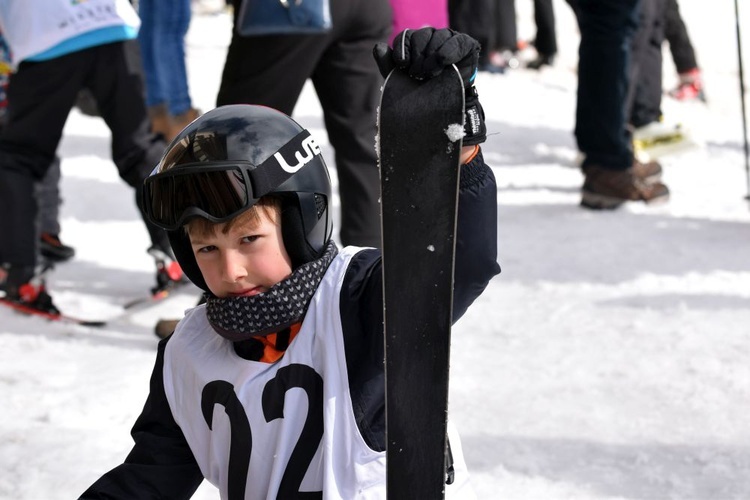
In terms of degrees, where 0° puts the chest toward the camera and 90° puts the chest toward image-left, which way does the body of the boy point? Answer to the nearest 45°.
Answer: approximately 45°

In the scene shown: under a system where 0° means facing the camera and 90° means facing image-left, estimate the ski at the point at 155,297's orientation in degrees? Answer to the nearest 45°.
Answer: approximately 45°

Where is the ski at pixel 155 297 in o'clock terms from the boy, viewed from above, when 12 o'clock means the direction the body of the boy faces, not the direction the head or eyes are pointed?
The ski is roughly at 4 o'clock from the boy.

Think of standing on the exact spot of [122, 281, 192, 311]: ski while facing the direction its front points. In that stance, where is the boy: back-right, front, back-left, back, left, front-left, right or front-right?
front-left

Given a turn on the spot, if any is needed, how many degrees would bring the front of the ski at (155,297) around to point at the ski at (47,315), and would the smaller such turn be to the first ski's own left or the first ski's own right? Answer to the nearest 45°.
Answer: approximately 45° to the first ski's own right

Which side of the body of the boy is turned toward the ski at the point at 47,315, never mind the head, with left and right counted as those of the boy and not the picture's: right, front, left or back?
right
